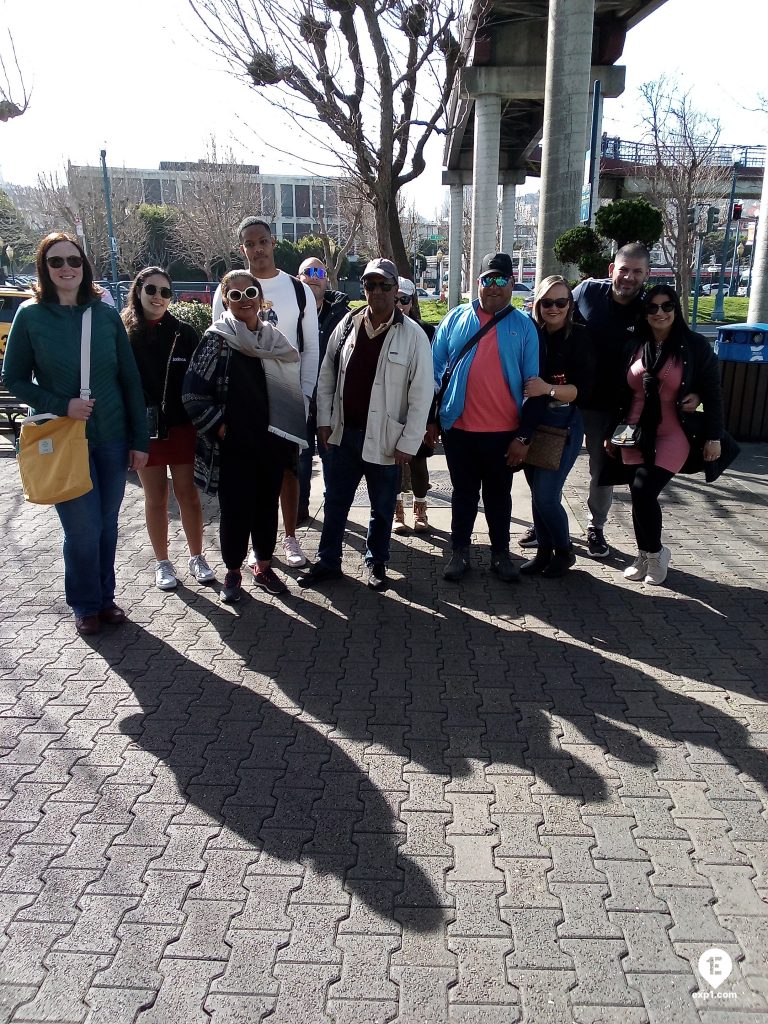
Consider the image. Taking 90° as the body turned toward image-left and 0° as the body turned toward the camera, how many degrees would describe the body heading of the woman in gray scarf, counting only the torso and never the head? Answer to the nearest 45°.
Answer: approximately 0°

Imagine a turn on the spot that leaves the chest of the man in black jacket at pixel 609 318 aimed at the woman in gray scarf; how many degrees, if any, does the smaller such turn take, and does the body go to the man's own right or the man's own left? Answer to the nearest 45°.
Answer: approximately 45° to the man's own right

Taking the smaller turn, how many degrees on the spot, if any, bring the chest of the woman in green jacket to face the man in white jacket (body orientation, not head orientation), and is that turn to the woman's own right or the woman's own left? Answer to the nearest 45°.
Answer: approximately 90° to the woman's own left

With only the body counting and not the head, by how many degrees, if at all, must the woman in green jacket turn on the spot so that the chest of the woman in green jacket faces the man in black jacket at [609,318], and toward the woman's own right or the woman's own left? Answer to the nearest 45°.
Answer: approximately 90° to the woman's own left

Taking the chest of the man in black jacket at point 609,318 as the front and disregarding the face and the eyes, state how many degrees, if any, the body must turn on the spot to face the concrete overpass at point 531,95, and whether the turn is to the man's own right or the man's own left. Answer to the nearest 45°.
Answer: approximately 180°

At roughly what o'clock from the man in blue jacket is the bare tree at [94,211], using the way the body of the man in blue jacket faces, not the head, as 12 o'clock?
The bare tree is roughly at 5 o'clock from the man in blue jacket.

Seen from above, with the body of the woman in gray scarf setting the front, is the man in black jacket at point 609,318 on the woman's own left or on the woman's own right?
on the woman's own left

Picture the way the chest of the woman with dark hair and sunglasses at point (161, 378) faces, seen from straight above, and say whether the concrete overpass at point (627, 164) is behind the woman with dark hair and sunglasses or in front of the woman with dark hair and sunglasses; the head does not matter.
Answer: behind
